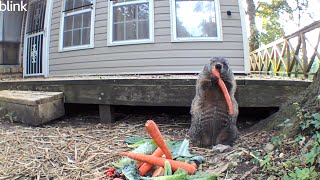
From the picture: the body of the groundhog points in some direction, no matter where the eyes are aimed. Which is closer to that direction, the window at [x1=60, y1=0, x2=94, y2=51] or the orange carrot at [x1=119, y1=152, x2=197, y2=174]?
the orange carrot

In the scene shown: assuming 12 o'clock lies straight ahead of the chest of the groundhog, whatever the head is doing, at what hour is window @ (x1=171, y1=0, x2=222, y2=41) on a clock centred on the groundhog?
The window is roughly at 6 o'clock from the groundhog.

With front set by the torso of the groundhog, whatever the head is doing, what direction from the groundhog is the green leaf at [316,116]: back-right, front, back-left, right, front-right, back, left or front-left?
front-left

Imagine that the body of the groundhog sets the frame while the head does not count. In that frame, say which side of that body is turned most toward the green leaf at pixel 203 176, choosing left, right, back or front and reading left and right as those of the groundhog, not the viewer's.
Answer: front

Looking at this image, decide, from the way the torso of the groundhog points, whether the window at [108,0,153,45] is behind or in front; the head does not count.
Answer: behind

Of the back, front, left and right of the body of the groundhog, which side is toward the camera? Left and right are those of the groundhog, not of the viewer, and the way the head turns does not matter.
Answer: front

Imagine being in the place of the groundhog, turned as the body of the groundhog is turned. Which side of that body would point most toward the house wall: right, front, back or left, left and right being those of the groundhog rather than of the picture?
back

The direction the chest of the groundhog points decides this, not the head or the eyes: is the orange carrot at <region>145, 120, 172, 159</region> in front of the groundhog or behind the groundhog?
in front

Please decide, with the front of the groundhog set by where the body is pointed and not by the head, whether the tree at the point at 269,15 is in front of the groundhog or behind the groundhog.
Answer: behind
